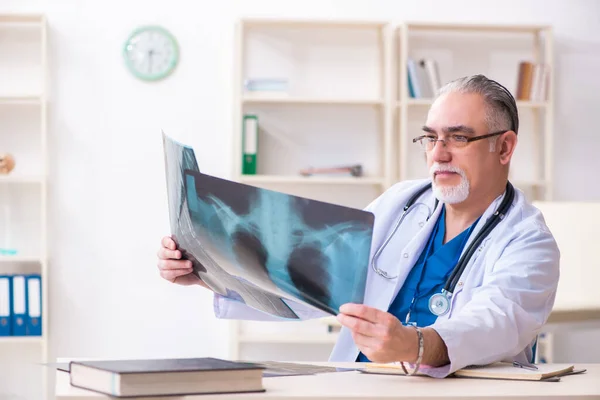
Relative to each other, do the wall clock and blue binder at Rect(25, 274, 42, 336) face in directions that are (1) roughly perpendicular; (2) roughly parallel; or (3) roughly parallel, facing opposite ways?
roughly parallel

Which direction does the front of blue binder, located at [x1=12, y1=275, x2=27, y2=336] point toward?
toward the camera

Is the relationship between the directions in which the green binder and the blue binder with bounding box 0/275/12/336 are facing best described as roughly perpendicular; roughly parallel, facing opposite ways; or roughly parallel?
roughly parallel

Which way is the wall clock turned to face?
toward the camera

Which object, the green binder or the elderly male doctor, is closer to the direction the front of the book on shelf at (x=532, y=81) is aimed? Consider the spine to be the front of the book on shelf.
the elderly male doctor

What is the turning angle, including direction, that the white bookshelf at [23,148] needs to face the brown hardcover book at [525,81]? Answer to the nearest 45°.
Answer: approximately 90° to its left

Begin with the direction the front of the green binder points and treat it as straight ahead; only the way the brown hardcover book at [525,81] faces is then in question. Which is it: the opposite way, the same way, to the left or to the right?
the same way

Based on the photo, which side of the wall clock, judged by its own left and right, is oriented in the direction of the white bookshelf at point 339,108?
left

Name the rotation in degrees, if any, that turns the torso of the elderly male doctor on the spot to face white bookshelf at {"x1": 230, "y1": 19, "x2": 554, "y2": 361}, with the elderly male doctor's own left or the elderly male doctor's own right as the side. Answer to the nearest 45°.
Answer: approximately 135° to the elderly male doctor's own right

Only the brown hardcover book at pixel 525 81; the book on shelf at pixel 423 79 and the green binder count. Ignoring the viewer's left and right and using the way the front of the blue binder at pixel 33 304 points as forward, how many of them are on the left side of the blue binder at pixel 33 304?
3

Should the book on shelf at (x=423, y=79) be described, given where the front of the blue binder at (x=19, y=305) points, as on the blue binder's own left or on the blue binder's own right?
on the blue binder's own left

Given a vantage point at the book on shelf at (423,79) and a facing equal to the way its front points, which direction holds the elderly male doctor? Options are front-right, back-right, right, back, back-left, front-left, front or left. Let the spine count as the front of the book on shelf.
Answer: front

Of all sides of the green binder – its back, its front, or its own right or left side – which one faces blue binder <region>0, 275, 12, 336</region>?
right

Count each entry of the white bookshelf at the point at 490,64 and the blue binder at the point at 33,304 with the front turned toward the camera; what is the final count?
2

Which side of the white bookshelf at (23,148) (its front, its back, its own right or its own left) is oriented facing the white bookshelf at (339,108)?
left

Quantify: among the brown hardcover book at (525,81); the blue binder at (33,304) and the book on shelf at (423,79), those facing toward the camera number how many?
3

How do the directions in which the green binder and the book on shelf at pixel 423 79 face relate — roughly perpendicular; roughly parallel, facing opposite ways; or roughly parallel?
roughly parallel

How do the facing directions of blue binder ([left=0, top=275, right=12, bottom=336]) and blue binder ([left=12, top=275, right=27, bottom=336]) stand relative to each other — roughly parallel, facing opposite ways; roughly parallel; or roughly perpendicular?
roughly parallel

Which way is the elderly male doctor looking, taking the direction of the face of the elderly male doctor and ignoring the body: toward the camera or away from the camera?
toward the camera

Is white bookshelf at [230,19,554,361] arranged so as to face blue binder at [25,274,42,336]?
no

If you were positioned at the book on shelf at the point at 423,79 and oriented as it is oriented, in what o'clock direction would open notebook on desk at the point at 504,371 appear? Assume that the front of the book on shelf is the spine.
The open notebook on desk is roughly at 12 o'clock from the book on shelf.

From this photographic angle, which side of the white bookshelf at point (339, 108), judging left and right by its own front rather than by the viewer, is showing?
front

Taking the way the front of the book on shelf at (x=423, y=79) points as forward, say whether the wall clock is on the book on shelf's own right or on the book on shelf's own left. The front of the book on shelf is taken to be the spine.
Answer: on the book on shelf's own right
